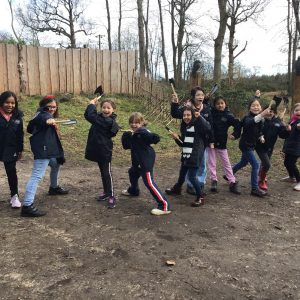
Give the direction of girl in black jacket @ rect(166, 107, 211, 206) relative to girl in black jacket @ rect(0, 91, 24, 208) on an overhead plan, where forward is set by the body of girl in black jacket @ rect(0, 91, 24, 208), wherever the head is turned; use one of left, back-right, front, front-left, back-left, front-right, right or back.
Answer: left

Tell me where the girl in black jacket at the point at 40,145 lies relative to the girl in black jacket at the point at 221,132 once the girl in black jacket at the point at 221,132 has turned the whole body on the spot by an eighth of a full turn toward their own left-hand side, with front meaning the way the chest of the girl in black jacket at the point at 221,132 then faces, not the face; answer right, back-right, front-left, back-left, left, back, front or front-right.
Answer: right

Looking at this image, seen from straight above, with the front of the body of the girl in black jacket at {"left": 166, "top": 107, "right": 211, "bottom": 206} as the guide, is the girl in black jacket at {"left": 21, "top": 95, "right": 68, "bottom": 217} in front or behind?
in front

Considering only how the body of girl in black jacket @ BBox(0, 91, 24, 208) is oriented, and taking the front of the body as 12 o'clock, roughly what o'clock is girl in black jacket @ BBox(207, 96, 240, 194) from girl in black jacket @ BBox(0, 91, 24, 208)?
girl in black jacket @ BBox(207, 96, 240, 194) is roughly at 9 o'clock from girl in black jacket @ BBox(0, 91, 24, 208).

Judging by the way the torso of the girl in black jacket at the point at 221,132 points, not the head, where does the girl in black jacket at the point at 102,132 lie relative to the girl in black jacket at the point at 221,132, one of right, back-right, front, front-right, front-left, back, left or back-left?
front-right

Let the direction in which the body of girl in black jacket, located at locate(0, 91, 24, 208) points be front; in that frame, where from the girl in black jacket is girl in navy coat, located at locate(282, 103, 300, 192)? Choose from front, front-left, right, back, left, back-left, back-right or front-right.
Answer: left

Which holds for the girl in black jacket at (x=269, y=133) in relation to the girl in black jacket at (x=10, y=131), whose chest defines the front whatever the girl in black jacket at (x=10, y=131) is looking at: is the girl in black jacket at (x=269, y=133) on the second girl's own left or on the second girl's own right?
on the second girl's own left

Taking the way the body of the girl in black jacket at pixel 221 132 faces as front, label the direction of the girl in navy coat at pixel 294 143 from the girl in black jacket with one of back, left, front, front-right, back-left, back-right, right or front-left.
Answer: back-left
